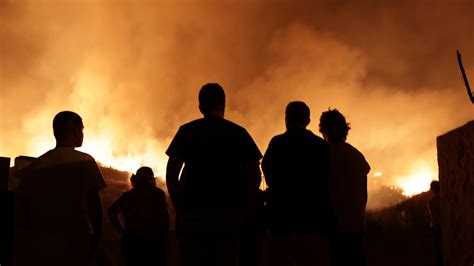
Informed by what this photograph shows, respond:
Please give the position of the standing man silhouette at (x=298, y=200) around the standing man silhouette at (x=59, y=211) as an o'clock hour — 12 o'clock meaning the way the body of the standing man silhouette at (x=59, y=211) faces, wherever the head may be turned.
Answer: the standing man silhouette at (x=298, y=200) is roughly at 2 o'clock from the standing man silhouette at (x=59, y=211).

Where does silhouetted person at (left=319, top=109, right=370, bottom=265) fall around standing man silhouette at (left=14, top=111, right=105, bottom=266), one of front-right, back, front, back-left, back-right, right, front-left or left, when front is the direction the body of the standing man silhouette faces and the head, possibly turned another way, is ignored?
front-right

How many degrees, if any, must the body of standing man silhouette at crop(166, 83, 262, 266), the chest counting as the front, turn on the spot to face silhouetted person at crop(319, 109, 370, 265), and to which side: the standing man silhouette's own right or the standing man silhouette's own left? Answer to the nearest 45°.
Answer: approximately 45° to the standing man silhouette's own right

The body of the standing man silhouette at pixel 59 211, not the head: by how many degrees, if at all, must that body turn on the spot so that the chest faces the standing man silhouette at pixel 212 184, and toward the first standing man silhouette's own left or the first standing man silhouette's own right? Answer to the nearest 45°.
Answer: approximately 90° to the first standing man silhouette's own right

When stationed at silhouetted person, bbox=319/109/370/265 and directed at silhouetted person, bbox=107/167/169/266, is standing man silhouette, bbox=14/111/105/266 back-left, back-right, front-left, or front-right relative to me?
front-left

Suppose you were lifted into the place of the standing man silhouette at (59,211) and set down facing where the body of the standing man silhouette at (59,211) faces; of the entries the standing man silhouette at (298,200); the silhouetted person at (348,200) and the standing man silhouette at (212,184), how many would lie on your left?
0

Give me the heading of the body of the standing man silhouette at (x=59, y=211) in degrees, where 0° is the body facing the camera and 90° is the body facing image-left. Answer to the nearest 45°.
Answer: approximately 225°

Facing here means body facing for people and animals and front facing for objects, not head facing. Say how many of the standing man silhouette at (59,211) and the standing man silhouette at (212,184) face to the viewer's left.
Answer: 0

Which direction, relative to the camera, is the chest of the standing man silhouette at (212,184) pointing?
away from the camera

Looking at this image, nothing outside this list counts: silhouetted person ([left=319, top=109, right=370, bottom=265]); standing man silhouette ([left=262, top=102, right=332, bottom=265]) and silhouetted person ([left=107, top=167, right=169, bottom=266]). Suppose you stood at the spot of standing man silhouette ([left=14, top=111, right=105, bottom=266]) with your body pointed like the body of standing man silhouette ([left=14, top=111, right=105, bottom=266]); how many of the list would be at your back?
0

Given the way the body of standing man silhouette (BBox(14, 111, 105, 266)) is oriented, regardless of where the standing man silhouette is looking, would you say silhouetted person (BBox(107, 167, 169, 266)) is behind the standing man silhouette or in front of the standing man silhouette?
in front

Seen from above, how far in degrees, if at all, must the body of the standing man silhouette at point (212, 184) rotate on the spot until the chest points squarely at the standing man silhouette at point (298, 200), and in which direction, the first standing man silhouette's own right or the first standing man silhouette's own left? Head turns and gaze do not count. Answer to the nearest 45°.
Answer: approximately 45° to the first standing man silhouette's own right

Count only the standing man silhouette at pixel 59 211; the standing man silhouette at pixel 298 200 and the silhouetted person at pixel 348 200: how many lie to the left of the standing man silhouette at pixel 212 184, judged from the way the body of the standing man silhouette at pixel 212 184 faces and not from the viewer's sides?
1
